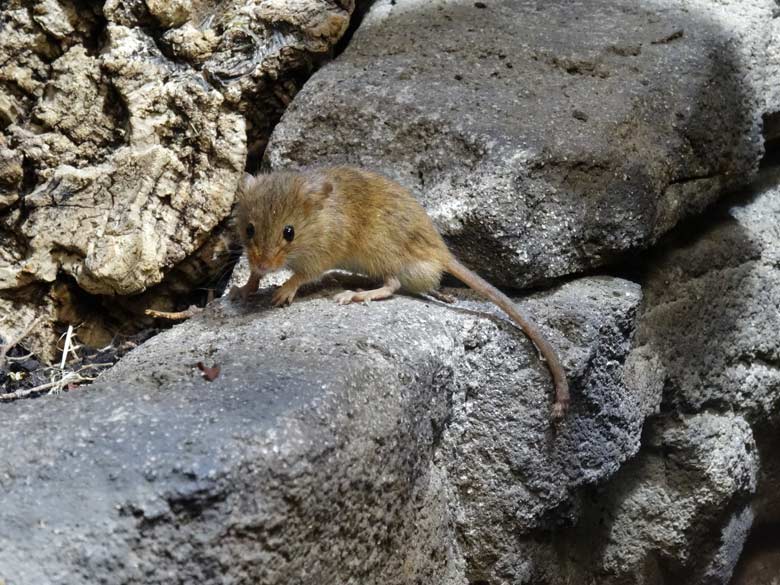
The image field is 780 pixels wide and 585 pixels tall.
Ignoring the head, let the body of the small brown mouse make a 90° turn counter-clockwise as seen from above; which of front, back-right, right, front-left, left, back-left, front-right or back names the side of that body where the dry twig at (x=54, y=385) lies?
back-right

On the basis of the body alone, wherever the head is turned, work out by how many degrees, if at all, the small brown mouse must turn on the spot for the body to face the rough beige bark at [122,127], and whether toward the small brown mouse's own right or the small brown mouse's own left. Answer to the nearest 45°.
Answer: approximately 90° to the small brown mouse's own right

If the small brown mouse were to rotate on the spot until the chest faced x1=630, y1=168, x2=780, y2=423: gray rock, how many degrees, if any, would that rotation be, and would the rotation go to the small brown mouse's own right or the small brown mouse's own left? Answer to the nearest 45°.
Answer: approximately 135° to the small brown mouse's own left

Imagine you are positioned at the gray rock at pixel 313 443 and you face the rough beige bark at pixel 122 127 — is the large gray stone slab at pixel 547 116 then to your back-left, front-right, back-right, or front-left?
front-right

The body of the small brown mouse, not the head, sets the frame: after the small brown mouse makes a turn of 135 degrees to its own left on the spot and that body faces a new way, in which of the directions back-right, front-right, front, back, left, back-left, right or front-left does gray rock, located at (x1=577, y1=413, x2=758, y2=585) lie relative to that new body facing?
front

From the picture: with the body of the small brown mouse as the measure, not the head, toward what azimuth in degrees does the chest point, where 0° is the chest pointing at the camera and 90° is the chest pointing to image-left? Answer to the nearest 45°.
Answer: approximately 45°

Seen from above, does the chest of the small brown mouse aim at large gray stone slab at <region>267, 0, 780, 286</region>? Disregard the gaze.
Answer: no
